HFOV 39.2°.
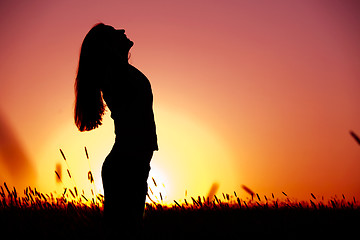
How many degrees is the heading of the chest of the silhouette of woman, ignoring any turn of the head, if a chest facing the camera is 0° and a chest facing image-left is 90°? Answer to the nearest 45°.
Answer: approximately 270°
